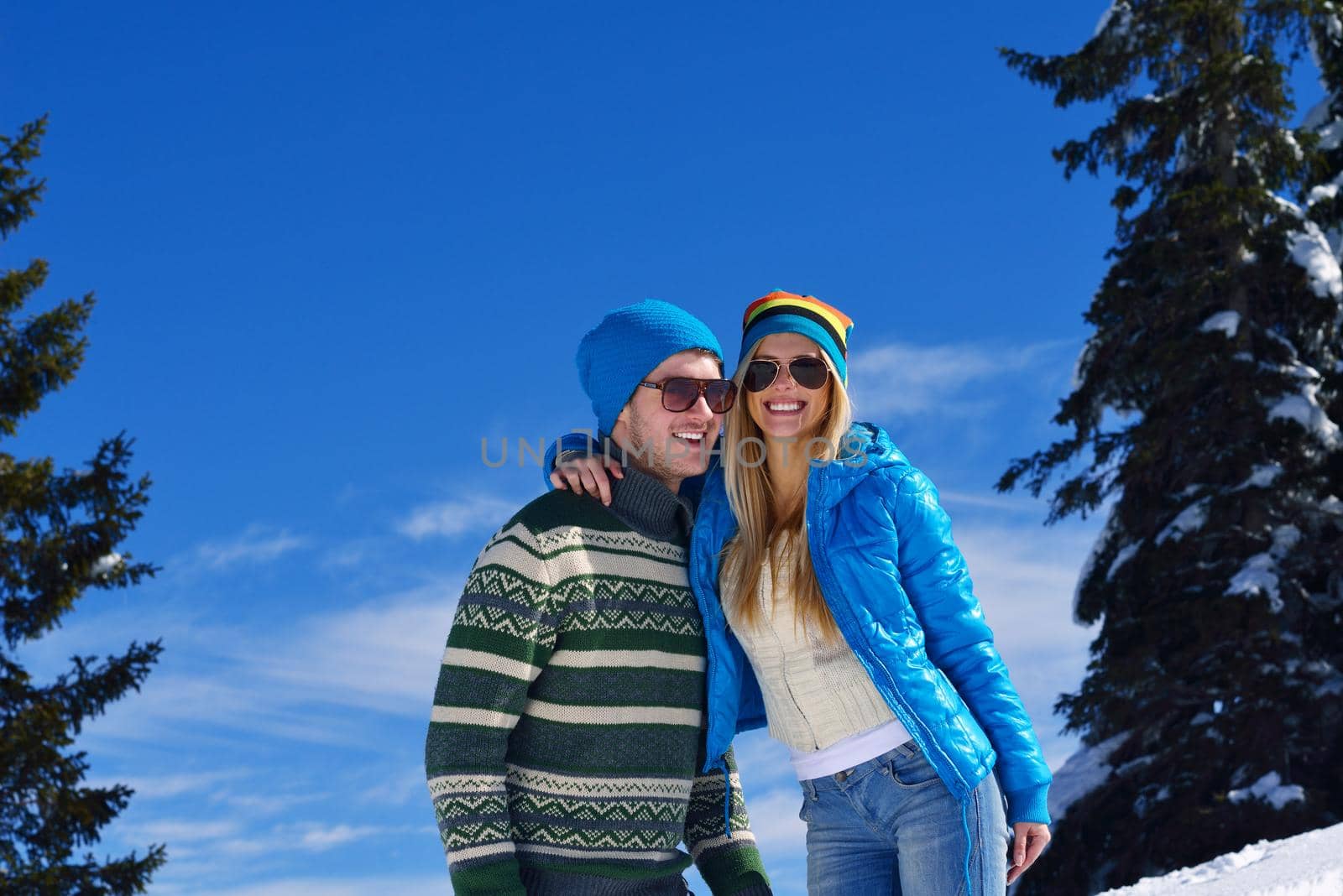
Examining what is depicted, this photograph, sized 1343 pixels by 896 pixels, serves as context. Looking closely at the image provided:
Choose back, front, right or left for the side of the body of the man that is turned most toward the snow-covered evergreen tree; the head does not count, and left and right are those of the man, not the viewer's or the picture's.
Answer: left

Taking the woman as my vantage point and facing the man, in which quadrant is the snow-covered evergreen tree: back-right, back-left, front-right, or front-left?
back-right

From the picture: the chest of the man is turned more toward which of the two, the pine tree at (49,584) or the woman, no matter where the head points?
the woman

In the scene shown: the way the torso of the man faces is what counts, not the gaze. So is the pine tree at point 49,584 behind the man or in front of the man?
behind

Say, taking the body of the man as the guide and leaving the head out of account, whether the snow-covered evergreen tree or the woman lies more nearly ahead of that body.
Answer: the woman

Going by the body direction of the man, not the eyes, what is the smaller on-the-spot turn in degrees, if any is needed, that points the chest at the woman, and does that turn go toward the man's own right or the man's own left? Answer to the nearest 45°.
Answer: approximately 45° to the man's own left

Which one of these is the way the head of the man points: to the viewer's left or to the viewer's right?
to the viewer's right

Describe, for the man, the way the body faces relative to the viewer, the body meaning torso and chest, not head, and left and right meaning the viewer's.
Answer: facing the viewer and to the right of the viewer
